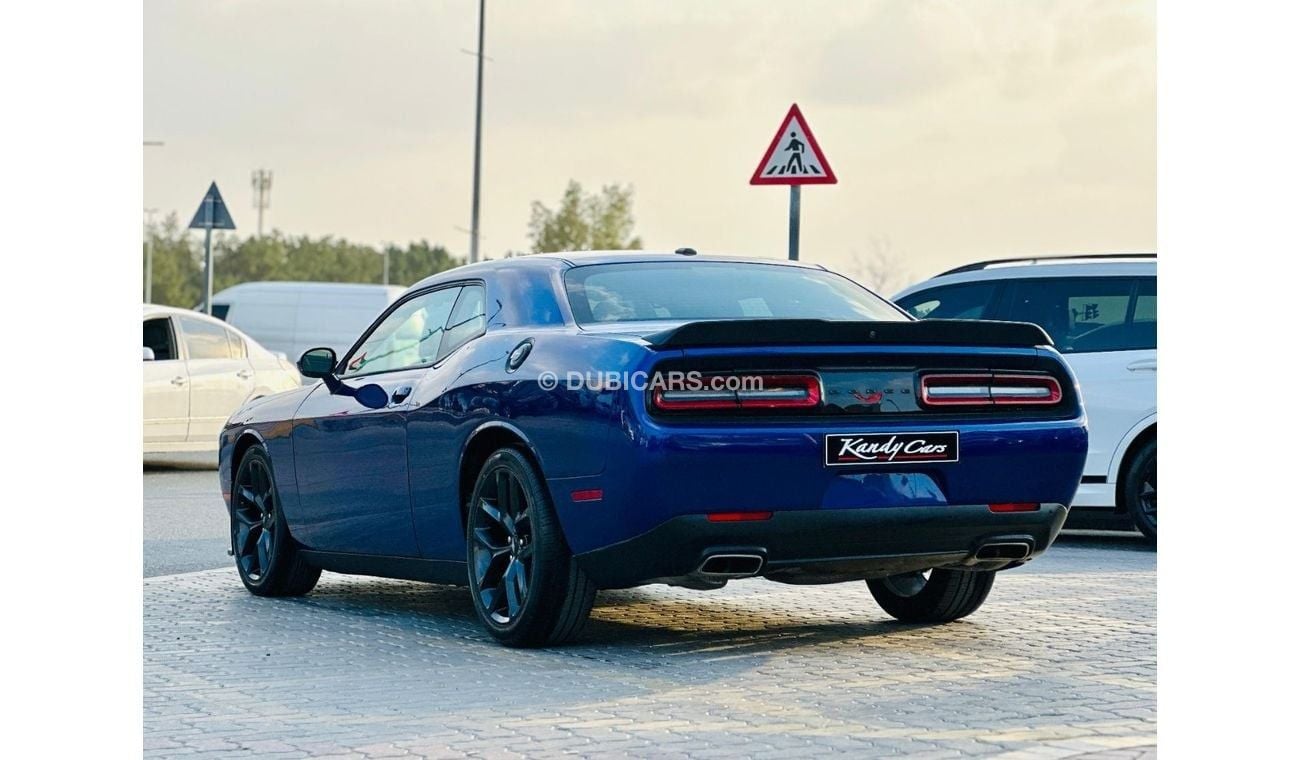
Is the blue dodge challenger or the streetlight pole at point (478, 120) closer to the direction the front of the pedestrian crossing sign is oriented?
the blue dodge challenger

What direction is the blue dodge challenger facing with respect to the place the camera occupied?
facing away from the viewer and to the left of the viewer

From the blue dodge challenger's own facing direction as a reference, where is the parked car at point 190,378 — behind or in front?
in front

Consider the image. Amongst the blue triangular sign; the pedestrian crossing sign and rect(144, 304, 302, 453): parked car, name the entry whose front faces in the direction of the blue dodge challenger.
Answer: the pedestrian crossing sign

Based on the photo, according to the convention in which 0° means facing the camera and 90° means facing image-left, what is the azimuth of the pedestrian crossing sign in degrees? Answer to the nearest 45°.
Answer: approximately 0°

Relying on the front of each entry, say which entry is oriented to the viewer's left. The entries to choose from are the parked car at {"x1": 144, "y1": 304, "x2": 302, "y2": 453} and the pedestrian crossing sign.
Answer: the parked car

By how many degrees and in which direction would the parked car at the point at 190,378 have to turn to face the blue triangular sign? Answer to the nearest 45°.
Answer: approximately 90° to its right

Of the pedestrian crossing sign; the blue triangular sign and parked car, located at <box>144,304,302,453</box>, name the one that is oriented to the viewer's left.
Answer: the parked car

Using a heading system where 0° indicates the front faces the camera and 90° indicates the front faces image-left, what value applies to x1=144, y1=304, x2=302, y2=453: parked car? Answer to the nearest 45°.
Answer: approximately 90°
